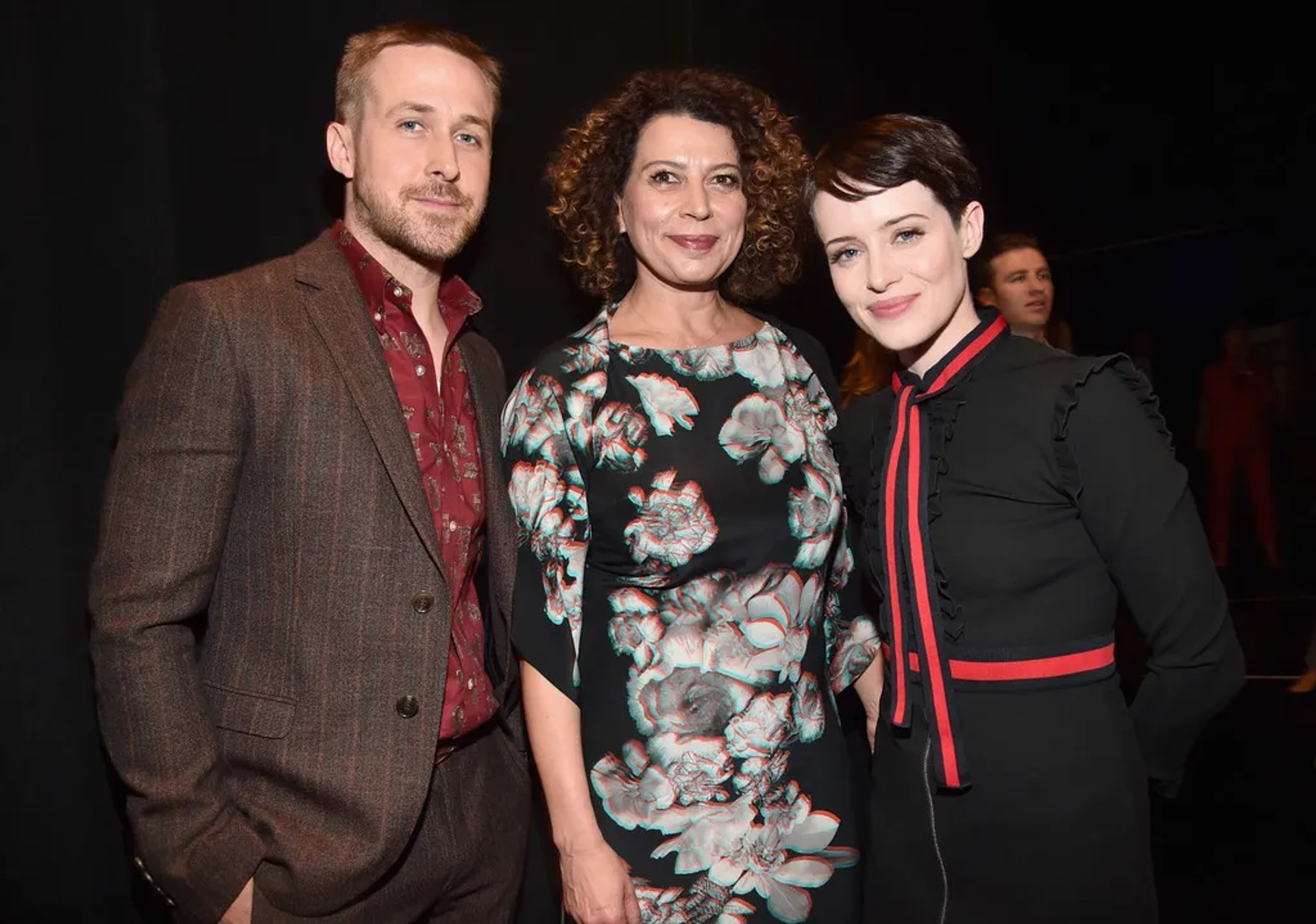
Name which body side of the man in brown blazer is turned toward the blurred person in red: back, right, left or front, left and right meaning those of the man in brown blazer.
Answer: left

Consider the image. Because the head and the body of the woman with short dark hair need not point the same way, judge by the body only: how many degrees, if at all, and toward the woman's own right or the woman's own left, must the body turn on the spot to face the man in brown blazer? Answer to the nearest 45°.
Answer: approximately 45° to the woman's own right

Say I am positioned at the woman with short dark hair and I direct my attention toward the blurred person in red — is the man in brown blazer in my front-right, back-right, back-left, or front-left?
back-left

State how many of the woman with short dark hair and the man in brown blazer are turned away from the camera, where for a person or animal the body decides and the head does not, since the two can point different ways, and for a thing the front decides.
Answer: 0

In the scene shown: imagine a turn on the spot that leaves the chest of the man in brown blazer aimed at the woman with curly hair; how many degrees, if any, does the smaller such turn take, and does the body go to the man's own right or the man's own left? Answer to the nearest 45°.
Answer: approximately 45° to the man's own left

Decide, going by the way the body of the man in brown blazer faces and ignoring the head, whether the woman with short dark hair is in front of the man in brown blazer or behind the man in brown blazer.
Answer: in front

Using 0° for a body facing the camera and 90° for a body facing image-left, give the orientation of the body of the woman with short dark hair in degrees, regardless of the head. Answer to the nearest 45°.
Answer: approximately 45°

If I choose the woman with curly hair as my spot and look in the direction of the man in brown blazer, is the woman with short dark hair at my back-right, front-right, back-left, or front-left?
back-left
